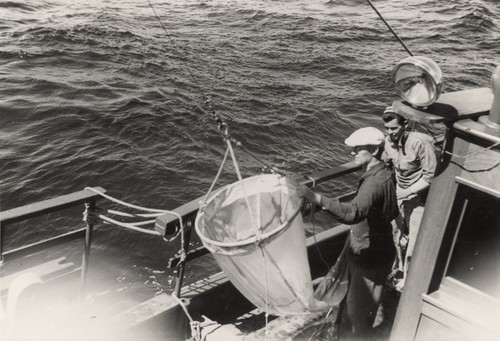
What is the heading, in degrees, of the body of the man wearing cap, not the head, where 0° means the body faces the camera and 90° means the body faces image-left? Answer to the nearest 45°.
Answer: approximately 90°

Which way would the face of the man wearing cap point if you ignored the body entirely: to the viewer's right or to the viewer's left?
to the viewer's left
